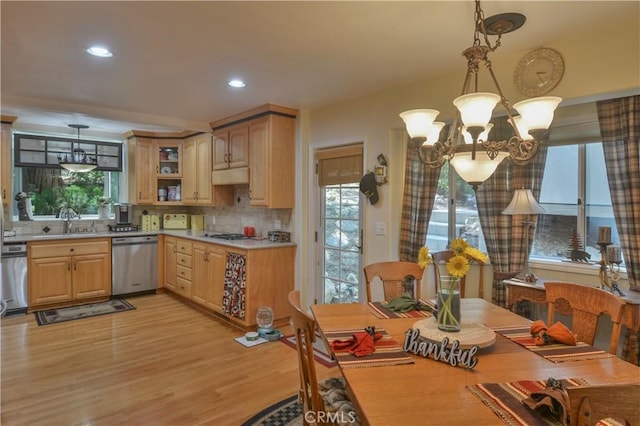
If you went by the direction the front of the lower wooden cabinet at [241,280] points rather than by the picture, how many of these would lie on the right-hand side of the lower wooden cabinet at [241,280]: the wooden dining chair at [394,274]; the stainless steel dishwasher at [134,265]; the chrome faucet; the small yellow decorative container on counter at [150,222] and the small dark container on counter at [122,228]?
4

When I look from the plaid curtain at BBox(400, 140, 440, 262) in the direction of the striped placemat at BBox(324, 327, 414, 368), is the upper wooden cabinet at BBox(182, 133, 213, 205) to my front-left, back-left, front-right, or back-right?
back-right

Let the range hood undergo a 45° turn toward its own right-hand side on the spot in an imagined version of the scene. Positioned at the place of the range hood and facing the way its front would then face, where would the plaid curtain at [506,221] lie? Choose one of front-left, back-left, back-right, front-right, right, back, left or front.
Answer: back-left

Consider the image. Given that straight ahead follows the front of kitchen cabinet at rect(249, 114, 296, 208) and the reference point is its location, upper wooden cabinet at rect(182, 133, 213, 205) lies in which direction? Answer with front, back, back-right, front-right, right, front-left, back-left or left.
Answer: right

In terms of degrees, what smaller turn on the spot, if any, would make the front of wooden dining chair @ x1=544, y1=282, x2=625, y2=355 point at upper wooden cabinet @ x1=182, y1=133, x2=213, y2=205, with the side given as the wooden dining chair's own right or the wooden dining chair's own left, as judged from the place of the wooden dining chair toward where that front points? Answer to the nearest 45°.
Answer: approximately 45° to the wooden dining chair's own right

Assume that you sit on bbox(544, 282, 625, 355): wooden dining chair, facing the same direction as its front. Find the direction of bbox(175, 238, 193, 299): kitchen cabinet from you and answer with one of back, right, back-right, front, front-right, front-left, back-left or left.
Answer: front-right

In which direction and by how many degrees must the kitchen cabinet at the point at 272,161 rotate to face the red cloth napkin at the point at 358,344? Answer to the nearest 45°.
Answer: approximately 45° to its left

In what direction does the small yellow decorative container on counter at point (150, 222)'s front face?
toward the camera

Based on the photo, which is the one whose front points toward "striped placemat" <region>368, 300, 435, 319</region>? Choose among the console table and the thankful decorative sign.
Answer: the console table

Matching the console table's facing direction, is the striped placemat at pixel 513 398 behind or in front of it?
in front

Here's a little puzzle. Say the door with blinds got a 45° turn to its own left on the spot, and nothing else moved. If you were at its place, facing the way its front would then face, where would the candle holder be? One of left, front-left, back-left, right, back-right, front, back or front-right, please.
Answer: front-left

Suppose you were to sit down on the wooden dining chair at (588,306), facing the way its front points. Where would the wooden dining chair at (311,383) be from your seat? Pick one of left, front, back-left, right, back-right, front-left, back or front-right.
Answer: front

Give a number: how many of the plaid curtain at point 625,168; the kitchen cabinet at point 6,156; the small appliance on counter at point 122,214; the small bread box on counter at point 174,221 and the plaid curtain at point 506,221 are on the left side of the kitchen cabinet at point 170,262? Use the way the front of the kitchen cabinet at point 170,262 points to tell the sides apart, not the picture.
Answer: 2

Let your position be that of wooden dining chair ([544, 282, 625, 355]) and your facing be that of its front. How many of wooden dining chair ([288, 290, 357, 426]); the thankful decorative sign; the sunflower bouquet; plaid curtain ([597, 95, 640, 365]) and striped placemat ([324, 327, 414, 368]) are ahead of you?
4

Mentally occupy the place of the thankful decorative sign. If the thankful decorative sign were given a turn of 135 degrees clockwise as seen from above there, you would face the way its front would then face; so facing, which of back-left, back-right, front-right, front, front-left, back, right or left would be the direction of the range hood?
front-left

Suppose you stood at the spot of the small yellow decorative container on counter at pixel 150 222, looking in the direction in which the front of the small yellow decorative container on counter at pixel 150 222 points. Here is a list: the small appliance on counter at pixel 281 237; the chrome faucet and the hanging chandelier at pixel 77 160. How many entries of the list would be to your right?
2

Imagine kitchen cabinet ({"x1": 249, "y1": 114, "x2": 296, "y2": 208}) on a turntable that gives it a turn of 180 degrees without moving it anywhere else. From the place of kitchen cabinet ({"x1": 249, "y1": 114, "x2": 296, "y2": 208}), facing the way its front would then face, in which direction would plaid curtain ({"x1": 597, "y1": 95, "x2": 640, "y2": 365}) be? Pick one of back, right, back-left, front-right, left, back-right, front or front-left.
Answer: right

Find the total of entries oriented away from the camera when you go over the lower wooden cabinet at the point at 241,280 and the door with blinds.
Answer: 0
